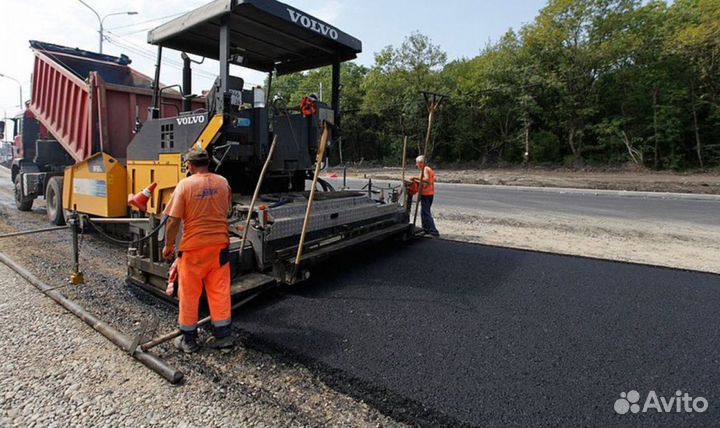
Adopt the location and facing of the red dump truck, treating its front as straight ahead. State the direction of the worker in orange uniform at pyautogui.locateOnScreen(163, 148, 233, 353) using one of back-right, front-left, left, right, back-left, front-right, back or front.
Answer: back-left

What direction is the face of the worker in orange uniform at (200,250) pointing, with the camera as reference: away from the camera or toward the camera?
away from the camera

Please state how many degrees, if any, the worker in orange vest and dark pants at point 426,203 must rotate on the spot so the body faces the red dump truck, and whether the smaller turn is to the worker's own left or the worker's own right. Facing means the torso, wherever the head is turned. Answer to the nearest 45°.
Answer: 0° — they already face it

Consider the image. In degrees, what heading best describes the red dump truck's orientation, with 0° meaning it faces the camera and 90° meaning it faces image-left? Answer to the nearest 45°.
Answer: approximately 135°

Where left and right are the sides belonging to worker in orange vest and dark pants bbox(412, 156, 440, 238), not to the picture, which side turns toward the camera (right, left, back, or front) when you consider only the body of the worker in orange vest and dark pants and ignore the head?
left

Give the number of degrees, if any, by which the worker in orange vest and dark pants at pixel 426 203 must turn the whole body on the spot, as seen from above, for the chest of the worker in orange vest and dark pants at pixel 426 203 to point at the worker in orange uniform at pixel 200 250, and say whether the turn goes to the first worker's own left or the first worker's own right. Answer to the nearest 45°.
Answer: approximately 90° to the first worker's own left

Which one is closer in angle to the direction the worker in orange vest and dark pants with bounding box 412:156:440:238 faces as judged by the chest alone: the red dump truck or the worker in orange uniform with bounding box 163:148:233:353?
the red dump truck

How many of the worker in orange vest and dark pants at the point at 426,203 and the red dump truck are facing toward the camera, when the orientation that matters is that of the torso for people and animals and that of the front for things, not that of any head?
0

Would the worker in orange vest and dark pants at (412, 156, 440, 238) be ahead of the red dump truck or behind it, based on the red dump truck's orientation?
behind
